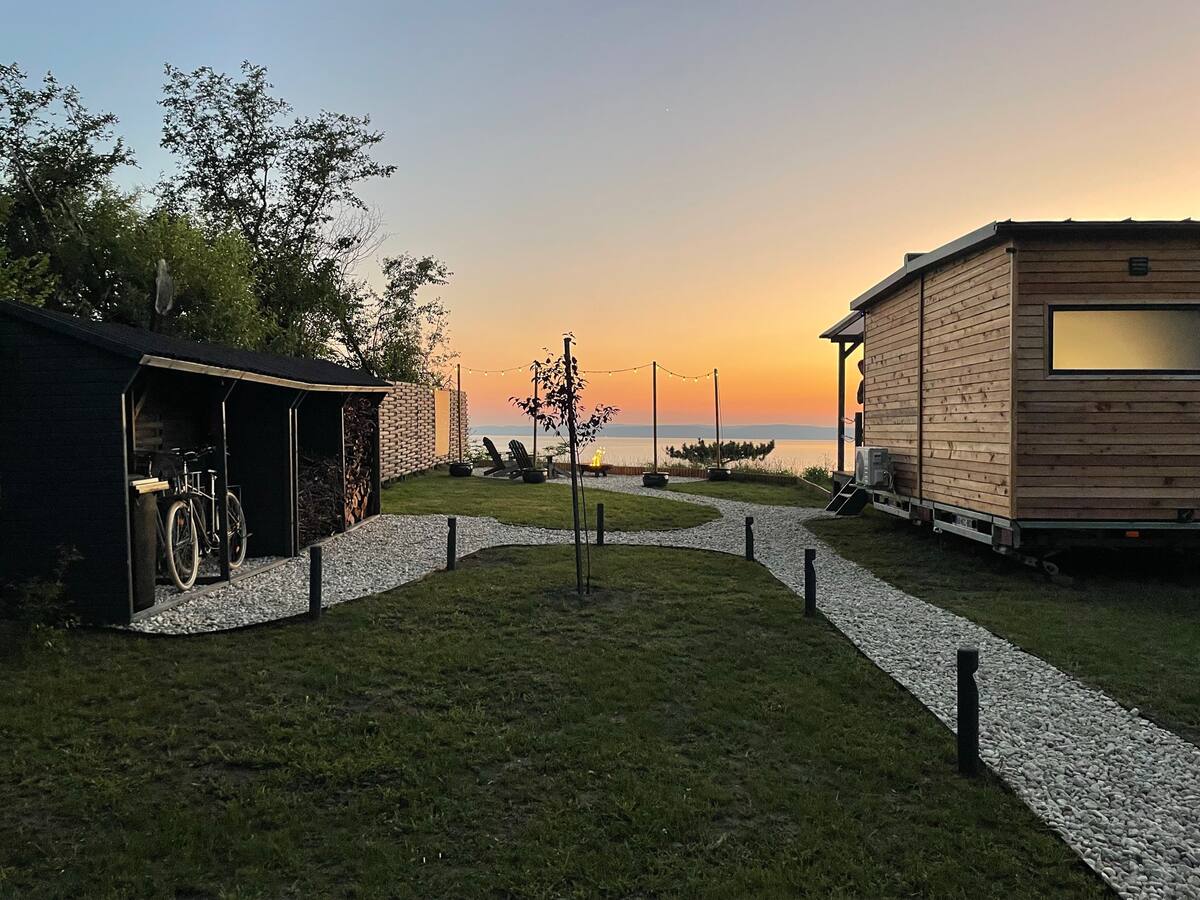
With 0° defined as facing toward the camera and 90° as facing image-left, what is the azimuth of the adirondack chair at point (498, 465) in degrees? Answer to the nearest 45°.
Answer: approximately 270°

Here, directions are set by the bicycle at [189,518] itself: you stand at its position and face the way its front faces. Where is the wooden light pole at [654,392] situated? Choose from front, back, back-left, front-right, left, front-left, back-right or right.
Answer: back

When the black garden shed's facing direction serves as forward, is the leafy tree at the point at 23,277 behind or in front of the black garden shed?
behind

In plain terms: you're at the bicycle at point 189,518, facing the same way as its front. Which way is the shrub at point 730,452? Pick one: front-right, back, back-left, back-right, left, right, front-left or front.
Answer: back

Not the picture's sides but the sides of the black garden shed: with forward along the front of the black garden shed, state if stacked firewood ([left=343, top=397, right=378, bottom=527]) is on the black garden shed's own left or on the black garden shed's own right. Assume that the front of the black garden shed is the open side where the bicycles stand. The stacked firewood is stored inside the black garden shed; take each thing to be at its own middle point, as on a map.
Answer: on the black garden shed's own left

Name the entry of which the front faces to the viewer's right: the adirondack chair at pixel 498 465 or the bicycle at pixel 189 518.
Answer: the adirondack chair

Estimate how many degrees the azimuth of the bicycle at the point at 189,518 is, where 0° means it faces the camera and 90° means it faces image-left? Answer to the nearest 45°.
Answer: approximately 45°

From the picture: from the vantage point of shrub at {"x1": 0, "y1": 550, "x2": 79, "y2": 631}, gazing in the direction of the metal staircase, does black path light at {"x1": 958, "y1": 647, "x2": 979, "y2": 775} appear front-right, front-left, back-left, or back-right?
front-right

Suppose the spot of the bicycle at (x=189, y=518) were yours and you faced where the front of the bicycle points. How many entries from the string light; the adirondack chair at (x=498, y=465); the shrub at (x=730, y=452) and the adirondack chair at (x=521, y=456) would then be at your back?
4

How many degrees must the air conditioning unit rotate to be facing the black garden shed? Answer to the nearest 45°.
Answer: approximately 45° to its left

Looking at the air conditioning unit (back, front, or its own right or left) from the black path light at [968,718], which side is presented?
left

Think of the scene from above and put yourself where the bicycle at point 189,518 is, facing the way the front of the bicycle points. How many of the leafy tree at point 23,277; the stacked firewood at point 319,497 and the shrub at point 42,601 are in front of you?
1

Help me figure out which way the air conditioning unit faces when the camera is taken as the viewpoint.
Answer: facing to the left of the viewer

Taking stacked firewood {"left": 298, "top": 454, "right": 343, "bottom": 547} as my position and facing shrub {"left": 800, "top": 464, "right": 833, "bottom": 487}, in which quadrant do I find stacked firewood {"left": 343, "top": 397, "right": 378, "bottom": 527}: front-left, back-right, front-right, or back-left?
front-left

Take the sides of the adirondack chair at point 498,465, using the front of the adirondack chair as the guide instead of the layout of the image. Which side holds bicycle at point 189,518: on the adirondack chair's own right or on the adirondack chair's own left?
on the adirondack chair's own right

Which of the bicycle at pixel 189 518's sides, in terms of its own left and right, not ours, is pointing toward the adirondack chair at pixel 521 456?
back

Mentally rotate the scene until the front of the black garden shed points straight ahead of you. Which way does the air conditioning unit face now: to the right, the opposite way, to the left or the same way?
the opposite way
